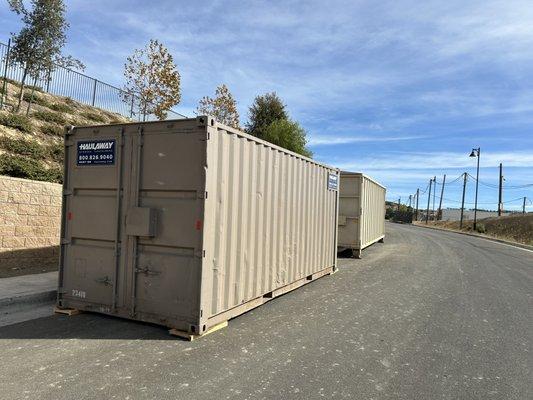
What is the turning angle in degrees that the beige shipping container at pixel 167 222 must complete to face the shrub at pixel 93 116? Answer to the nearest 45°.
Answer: approximately 135° to its right

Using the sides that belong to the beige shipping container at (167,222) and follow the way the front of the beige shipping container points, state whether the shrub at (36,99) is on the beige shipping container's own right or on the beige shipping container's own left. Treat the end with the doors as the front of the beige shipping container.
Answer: on the beige shipping container's own right

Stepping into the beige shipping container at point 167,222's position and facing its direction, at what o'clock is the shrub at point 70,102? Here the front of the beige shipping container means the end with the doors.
The shrub is roughly at 4 o'clock from the beige shipping container.

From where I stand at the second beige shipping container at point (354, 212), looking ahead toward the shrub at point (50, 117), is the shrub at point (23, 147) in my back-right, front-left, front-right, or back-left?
front-left

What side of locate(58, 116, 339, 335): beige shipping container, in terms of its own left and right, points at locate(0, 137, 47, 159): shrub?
right

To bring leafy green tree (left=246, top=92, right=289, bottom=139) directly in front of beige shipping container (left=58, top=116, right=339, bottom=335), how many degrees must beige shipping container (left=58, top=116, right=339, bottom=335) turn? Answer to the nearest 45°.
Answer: approximately 135° to its right

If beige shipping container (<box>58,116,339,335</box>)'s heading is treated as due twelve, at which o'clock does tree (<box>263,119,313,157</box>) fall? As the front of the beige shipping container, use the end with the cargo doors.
The tree is roughly at 5 o'clock from the beige shipping container.

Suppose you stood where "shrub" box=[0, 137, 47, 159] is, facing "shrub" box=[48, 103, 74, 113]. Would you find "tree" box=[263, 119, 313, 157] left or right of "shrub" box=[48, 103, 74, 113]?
right

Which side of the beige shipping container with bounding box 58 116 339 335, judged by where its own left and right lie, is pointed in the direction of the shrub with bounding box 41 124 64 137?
right
